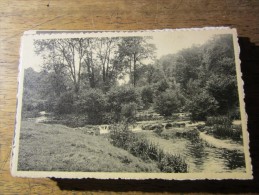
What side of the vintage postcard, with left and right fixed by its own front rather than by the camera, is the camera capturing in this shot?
front
